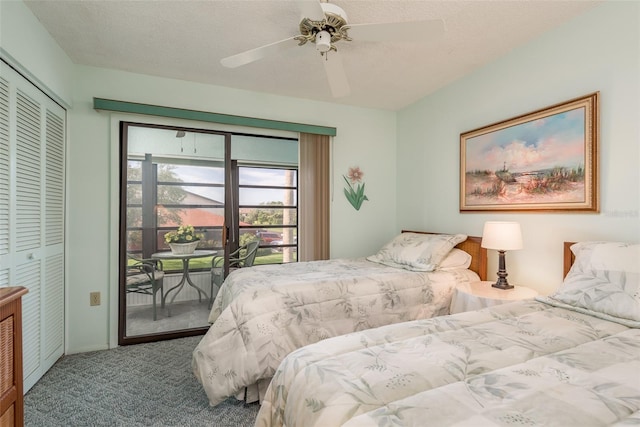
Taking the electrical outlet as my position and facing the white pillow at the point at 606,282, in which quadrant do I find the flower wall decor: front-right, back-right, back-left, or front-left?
front-left

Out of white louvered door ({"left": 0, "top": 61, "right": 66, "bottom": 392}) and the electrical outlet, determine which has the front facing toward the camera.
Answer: the electrical outlet

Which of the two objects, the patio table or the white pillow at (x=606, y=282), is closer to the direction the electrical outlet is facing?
the white pillow

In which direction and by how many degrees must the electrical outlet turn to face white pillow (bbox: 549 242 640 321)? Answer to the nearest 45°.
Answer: approximately 45° to its left

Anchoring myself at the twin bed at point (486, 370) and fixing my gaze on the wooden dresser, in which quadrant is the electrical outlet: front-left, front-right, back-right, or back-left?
front-right

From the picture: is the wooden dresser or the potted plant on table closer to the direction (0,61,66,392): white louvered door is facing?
the potted plant on table

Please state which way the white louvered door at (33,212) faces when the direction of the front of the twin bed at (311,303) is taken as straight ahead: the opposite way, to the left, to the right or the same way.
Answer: the opposite way

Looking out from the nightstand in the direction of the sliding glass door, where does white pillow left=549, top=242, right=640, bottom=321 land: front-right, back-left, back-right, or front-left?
back-left

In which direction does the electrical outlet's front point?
toward the camera

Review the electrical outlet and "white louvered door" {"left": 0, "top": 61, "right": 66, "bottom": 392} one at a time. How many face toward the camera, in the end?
1

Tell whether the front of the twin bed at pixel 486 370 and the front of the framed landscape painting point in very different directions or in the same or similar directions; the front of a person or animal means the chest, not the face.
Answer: same or similar directions

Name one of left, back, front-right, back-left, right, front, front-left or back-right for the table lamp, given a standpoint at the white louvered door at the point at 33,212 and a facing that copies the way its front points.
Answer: front-right

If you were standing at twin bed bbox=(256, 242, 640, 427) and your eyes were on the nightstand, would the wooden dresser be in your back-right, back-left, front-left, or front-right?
back-left

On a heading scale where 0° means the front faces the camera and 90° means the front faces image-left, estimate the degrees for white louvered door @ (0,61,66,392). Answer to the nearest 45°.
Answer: approximately 270°

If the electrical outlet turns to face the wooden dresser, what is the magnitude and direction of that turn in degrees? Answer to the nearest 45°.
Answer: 0° — it already faces it
